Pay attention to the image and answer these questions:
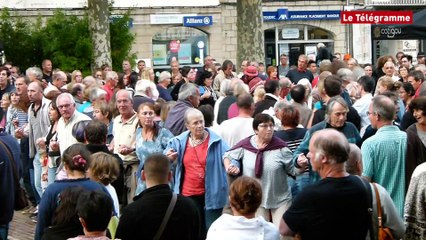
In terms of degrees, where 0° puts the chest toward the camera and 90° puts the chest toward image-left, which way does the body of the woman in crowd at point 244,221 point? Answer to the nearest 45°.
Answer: approximately 180°

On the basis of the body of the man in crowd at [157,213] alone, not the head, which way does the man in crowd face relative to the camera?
away from the camera

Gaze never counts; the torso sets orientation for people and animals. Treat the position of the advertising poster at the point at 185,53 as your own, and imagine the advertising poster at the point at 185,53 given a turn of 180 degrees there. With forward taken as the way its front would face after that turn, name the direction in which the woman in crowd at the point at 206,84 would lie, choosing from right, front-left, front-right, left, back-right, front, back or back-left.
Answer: back

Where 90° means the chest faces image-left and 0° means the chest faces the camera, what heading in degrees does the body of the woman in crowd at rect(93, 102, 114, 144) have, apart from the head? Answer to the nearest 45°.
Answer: approximately 45°

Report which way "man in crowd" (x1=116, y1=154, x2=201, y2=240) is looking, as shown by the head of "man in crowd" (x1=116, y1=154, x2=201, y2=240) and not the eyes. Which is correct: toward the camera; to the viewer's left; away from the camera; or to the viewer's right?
away from the camera

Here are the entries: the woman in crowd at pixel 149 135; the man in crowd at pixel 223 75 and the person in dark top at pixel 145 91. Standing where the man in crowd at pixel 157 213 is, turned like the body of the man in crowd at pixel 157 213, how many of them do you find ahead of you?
3

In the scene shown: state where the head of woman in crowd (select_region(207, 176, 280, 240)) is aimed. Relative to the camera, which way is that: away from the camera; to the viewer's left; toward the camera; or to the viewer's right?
away from the camera

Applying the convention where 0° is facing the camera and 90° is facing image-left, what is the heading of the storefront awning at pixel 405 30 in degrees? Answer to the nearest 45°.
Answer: approximately 0°

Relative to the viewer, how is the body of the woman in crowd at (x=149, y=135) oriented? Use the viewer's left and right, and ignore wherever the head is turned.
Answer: facing the viewer

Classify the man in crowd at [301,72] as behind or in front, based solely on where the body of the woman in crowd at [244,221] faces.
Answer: in front
